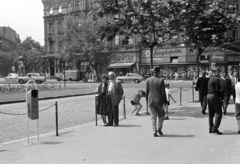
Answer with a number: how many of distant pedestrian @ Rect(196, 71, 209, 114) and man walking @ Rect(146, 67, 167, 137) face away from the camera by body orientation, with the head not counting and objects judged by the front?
2

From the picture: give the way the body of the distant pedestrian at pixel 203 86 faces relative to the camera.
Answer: away from the camera

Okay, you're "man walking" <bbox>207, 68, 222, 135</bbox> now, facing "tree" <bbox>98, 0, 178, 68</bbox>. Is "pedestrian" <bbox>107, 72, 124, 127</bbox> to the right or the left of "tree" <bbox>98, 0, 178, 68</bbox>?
left

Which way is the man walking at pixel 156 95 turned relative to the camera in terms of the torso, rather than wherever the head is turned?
away from the camera

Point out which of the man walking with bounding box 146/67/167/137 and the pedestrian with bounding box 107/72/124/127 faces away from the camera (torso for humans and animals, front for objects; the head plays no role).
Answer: the man walking

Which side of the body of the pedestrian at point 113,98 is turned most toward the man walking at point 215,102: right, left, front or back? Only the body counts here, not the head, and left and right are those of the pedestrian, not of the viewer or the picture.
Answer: left

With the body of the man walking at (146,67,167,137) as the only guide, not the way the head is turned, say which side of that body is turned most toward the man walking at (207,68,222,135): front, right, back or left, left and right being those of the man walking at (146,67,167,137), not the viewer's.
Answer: right

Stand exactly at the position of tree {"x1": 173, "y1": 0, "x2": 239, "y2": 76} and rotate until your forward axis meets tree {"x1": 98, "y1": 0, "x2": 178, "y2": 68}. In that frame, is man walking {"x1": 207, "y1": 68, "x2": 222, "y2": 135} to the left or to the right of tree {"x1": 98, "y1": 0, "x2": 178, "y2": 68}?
left
